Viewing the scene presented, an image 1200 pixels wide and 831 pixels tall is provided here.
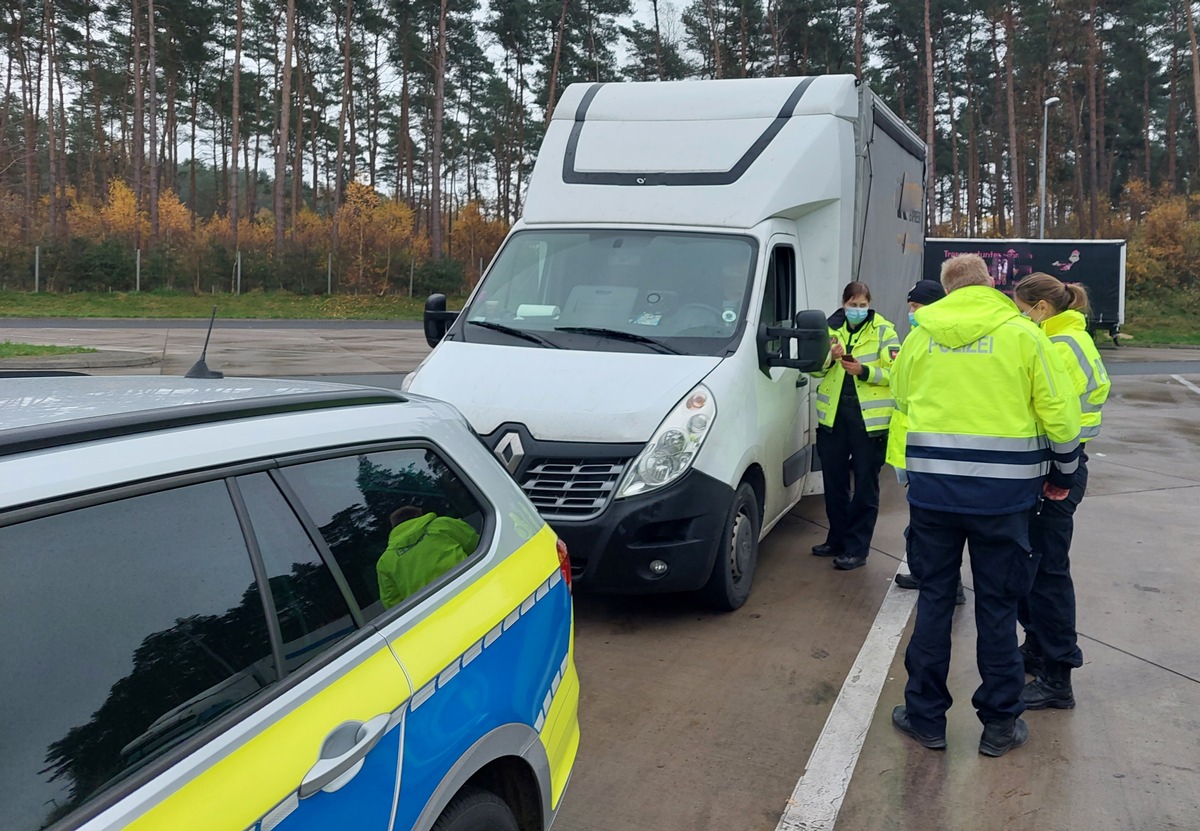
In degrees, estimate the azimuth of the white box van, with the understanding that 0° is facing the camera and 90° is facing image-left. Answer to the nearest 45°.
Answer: approximately 45°

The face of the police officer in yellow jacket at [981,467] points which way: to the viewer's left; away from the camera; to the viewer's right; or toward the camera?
away from the camera

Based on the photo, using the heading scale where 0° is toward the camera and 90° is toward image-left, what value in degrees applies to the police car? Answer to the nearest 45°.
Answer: approximately 45°

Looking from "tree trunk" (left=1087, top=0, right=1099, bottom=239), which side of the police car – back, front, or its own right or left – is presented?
back

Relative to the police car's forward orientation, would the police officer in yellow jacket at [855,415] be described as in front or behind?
behind

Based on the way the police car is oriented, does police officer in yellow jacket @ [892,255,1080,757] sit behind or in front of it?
behind

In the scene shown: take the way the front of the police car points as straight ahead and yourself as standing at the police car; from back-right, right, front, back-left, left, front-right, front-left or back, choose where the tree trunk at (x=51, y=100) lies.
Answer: back-right

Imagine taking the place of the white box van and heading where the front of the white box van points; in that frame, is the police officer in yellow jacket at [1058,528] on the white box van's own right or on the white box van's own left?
on the white box van's own left

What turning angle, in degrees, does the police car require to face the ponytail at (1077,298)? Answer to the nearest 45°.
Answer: approximately 180°

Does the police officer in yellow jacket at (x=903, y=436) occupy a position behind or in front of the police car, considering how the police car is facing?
behind

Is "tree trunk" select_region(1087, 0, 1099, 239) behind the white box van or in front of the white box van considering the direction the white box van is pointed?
behind
